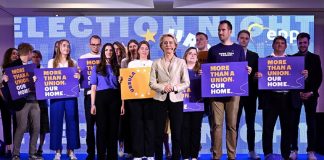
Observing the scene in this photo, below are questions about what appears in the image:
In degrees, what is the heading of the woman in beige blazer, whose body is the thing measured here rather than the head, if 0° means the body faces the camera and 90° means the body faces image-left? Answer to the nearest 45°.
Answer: approximately 0°

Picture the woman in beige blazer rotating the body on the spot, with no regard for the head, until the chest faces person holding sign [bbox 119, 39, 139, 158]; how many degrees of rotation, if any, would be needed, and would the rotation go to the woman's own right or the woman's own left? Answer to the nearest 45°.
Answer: approximately 135° to the woman's own right

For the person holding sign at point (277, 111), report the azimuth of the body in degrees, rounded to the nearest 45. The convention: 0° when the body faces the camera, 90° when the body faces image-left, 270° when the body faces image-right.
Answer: approximately 0°

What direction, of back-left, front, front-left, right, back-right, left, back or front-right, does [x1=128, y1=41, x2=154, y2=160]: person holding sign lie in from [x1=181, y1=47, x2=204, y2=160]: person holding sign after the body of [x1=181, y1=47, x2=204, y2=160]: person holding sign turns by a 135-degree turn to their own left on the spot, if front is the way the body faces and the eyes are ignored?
back-left

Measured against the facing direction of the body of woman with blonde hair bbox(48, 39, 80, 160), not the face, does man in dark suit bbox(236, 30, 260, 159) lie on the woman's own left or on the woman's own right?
on the woman's own left

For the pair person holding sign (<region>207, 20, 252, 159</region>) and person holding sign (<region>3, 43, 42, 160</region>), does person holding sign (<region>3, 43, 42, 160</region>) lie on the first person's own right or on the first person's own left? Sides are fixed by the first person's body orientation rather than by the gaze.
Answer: on the first person's own right

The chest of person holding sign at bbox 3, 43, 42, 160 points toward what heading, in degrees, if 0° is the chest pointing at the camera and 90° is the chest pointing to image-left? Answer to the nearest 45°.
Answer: approximately 315°
